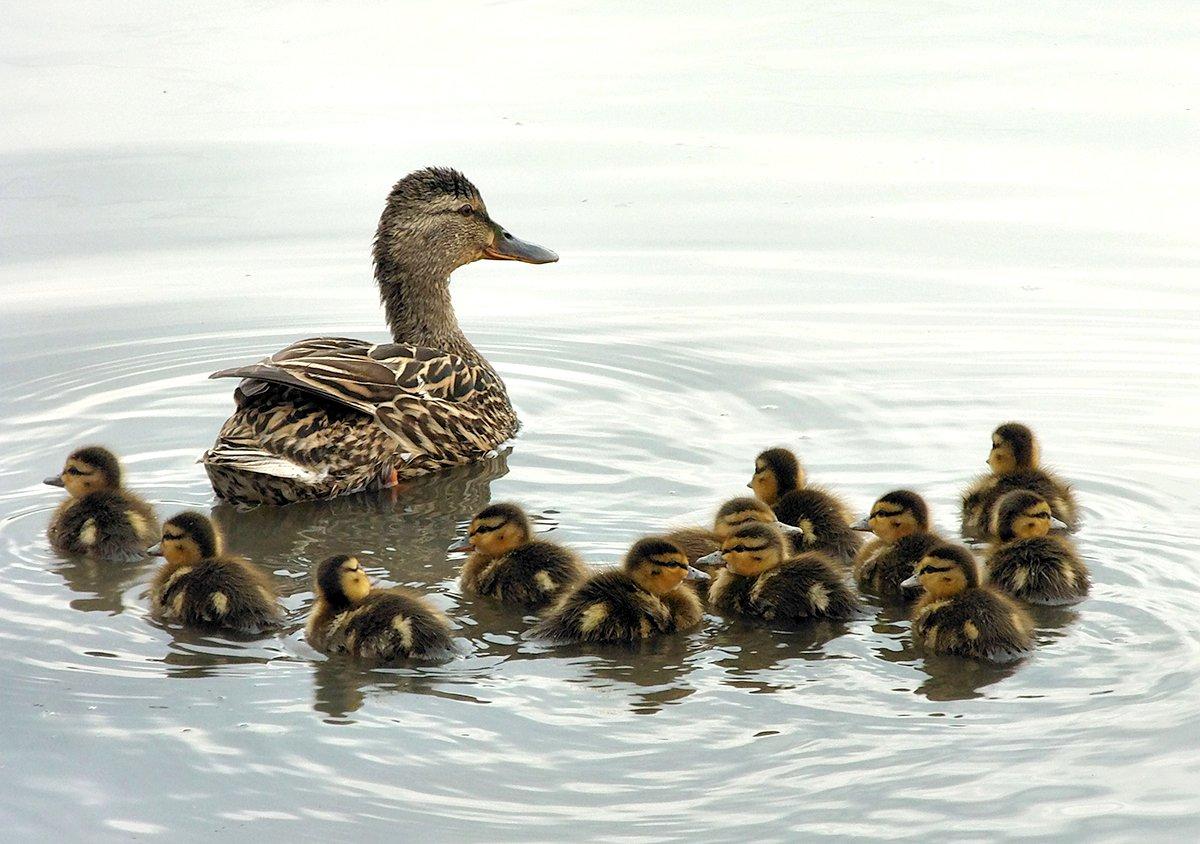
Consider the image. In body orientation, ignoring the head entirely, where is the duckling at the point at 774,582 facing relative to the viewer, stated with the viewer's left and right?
facing to the left of the viewer

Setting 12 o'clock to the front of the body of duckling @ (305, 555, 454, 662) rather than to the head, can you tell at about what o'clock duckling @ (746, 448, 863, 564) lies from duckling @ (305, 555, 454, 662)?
duckling @ (746, 448, 863, 564) is roughly at 5 o'clock from duckling @ (305, 555, 454, 662).

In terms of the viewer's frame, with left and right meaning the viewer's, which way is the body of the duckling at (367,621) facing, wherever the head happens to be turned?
facing to the left of the viewer

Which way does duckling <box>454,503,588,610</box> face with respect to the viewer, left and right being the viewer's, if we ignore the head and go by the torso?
facing to the left of the viewer

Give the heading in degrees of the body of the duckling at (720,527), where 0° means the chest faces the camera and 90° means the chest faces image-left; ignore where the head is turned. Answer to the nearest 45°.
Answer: approximately 270°

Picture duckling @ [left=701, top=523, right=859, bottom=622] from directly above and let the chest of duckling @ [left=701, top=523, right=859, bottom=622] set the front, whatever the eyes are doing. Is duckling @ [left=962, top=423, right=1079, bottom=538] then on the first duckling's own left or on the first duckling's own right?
on the first duckling's own right

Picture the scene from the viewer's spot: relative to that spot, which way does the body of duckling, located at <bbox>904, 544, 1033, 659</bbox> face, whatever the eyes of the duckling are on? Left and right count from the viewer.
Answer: facing to the left of the viewer

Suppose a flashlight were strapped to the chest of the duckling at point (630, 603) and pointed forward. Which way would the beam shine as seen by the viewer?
to the viewer's right

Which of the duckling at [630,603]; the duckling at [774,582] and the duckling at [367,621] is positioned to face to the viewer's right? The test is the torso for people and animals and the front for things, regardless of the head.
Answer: the duckling at [630,603]

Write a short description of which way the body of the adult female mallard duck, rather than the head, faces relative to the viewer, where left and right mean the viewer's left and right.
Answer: facing away from the viewer and to the right of the viewer

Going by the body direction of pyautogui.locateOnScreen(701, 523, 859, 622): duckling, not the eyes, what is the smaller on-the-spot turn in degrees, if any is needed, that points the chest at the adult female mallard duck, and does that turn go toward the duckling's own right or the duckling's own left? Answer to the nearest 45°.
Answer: approximately 45° to the duckling's own right

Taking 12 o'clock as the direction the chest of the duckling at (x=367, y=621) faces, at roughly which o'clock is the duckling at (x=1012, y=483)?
the duckling at (x=1012, y=483) is roughly at 5 o'clock from the duckling at (x=367, y=621).
